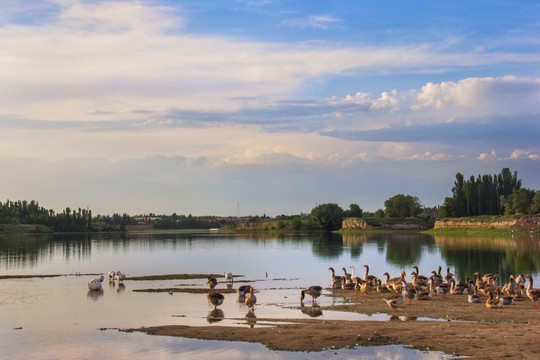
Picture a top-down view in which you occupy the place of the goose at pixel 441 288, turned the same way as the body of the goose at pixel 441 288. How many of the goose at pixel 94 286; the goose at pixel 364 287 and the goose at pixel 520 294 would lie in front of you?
2

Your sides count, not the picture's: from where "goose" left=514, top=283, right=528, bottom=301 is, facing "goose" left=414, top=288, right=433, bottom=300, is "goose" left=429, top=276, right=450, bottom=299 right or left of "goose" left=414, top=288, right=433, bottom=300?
right

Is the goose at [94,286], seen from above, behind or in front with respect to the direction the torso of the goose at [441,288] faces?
in front
